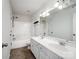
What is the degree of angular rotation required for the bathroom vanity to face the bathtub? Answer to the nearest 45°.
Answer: approximately 90° to its right

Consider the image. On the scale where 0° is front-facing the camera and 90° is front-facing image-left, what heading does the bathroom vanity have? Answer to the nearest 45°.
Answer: approximately 45°
